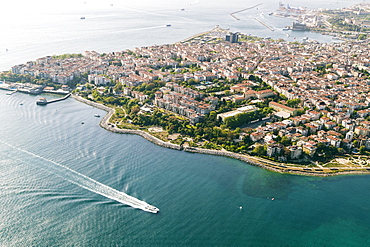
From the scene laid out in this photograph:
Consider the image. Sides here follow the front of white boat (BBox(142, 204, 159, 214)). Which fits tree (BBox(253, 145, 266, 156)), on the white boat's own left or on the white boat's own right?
on the white boat's own left

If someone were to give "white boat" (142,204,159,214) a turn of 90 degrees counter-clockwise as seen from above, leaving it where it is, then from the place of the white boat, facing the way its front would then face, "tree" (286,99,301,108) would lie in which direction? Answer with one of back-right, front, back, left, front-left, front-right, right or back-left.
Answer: front

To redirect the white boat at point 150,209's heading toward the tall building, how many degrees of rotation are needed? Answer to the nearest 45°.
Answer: approximately 135° to its left

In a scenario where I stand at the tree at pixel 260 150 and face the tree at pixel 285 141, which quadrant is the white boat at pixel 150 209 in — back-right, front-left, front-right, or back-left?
back-right

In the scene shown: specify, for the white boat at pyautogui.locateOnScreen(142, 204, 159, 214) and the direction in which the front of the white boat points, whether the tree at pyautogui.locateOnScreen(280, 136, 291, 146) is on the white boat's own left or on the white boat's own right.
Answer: on the white boat's own left

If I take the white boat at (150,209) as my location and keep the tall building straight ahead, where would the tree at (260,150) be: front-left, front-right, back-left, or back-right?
front-right
